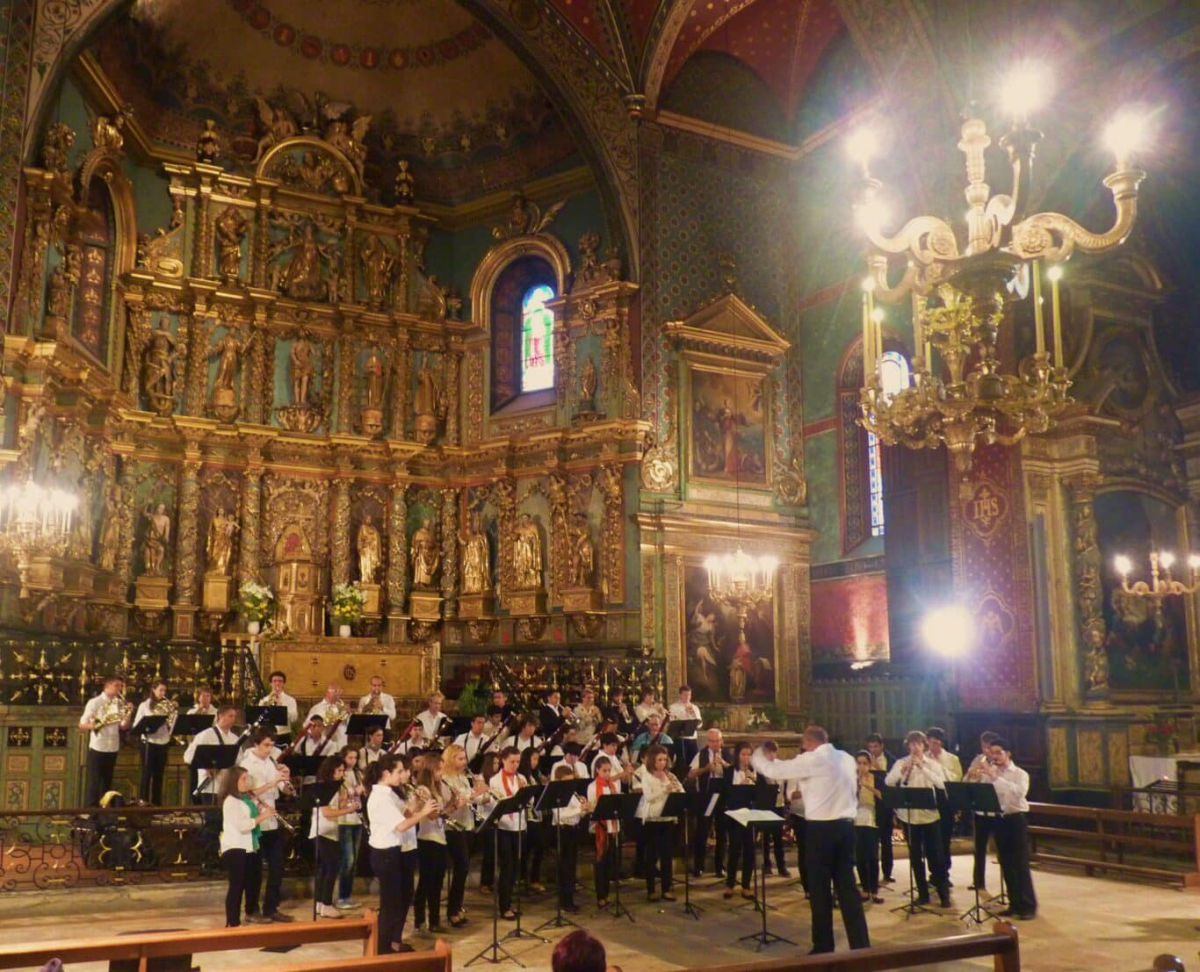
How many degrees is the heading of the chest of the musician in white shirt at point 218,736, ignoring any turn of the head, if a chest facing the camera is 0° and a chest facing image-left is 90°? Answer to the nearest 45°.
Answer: approximately 315°

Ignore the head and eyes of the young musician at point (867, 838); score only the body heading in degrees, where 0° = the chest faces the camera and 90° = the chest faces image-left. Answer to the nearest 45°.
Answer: approximately 45°

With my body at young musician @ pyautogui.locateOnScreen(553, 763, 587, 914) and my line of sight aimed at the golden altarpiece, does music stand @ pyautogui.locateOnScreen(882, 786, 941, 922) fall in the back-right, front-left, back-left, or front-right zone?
back-right

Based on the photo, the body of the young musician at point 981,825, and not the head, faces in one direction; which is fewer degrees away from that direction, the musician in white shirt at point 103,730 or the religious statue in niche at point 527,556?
the musician in white shirt

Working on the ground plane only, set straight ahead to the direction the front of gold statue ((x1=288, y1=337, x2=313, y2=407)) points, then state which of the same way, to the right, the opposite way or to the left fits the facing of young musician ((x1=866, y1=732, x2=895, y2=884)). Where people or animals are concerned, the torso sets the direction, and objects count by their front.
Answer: to the right

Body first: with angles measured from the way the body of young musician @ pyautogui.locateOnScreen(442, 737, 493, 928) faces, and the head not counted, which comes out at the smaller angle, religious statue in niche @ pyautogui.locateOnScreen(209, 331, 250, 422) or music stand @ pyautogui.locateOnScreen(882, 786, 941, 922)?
the music stand
